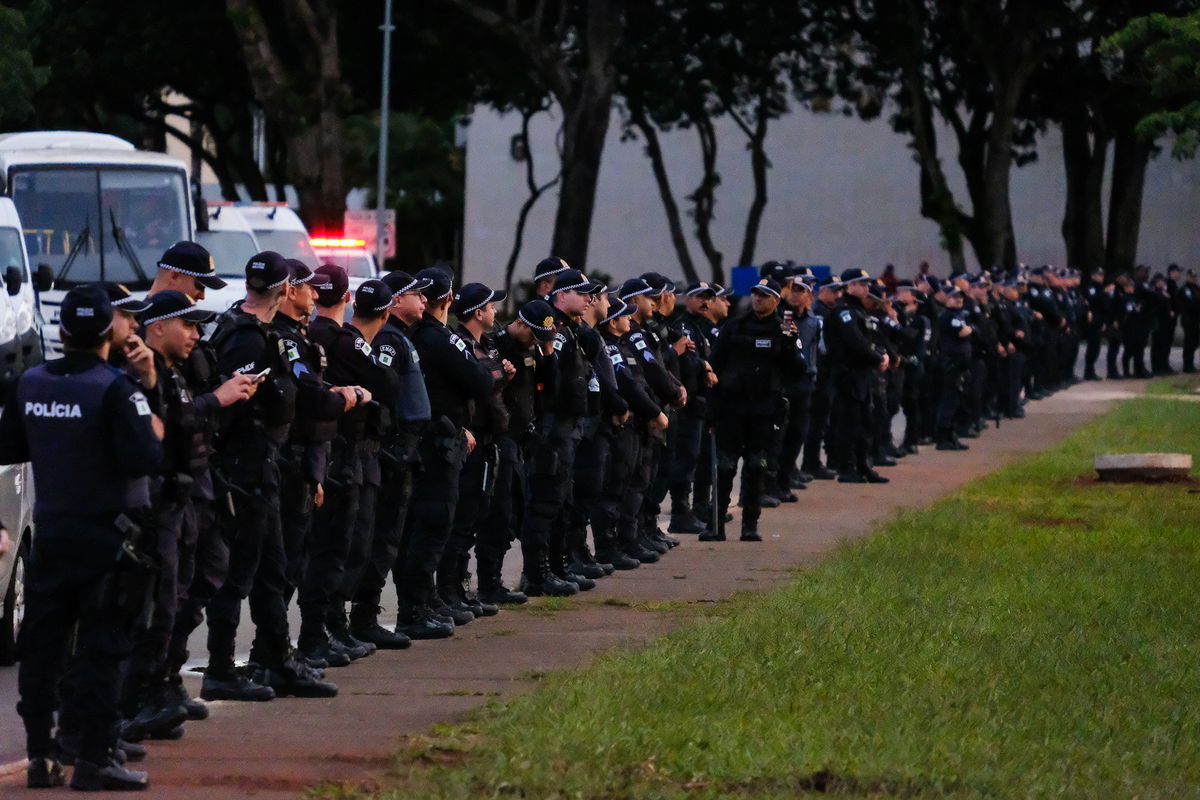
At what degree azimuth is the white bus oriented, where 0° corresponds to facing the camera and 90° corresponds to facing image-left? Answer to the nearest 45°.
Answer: approximately 0°

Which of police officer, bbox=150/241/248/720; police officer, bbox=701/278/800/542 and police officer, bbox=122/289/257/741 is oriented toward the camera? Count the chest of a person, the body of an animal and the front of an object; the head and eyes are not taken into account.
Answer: police officer, bbox=701/278/800/542

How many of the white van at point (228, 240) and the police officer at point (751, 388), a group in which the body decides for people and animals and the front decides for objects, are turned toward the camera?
2

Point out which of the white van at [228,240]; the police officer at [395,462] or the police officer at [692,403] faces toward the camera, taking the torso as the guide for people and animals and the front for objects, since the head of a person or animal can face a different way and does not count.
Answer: the white van

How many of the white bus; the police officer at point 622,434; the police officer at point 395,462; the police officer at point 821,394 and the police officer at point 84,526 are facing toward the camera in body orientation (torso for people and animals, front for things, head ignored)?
1

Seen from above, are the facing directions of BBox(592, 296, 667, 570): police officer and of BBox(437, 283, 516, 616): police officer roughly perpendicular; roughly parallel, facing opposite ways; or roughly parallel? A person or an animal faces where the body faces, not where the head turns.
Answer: roughly parallel

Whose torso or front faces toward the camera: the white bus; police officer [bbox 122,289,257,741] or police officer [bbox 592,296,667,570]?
the white bus
